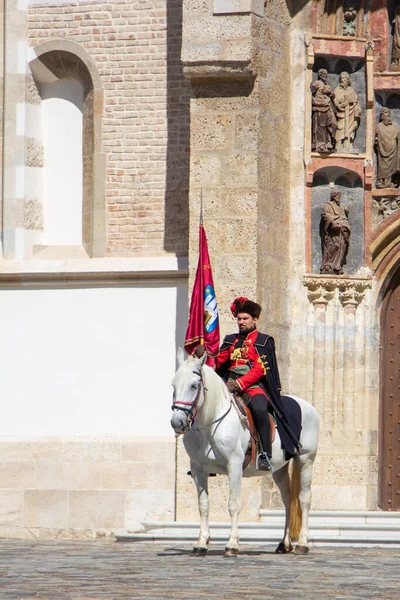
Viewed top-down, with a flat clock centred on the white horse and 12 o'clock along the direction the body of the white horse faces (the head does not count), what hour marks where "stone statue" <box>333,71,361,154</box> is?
The stone statue is roughly at 5 o'clock from the white horse.

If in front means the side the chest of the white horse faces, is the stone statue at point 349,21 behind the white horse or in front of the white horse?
behind

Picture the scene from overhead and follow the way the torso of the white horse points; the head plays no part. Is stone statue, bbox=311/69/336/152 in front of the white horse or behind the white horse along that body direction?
behind

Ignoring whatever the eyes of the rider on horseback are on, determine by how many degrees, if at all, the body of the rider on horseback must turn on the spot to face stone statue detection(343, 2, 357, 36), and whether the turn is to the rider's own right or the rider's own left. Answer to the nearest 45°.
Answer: approximately 135° to the rider's own right

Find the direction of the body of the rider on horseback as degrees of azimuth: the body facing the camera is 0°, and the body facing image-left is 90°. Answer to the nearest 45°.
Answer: approximately 45°

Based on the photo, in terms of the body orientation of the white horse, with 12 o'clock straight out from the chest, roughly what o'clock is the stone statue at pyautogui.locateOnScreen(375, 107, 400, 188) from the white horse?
The stone statue is roughly at 5 o'clock from the white horse.

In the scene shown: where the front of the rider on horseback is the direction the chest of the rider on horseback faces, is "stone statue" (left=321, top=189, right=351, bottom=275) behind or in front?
behind

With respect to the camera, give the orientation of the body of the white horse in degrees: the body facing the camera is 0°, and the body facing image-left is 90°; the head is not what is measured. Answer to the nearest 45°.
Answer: approximately 45°

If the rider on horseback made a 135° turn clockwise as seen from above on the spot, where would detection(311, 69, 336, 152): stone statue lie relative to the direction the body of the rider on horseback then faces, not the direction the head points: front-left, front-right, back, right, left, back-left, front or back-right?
front

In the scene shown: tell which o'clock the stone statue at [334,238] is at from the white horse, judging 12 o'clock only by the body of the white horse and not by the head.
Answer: The stone statue is roughly at 5 o'clock from the white horse.
